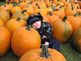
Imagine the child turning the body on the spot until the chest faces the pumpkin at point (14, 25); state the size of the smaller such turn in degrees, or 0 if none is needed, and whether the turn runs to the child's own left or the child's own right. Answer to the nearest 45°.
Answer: approximately 45° to the child's own right

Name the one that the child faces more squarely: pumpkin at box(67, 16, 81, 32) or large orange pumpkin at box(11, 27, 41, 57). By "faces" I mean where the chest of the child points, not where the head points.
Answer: the large orange pumpkin

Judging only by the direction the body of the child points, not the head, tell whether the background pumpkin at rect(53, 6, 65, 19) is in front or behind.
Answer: behind

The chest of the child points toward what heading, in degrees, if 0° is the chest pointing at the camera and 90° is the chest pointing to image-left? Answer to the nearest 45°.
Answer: approximately 45°
